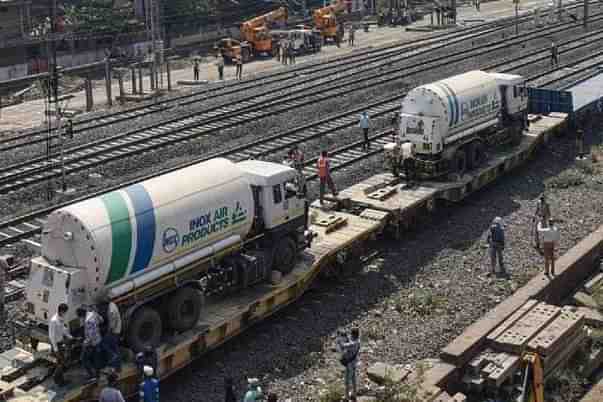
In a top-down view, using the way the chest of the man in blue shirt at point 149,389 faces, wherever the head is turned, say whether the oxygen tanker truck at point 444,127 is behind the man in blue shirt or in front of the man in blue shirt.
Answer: in front

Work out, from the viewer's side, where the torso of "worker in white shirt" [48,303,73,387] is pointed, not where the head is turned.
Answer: to the viewer's right

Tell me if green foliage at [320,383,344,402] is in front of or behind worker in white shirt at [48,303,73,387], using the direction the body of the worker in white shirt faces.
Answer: in front

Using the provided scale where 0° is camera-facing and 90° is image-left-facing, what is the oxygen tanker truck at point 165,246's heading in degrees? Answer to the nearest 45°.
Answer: approximately 225°

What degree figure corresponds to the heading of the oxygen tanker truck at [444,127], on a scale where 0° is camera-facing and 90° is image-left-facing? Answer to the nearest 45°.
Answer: approximately 225°

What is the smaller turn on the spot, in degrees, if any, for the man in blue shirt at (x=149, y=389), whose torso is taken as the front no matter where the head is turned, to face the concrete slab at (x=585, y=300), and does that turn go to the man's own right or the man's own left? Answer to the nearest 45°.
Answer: approximately 45° to the man's own right

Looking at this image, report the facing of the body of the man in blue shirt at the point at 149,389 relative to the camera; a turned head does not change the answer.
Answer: away from the camera

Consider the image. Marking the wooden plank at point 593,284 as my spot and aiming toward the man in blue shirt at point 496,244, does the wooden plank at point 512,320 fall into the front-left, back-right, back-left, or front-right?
front-left

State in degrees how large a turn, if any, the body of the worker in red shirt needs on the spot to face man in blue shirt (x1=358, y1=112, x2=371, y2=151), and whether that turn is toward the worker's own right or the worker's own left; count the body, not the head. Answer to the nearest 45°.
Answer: approximately 90° to the worker's own right
